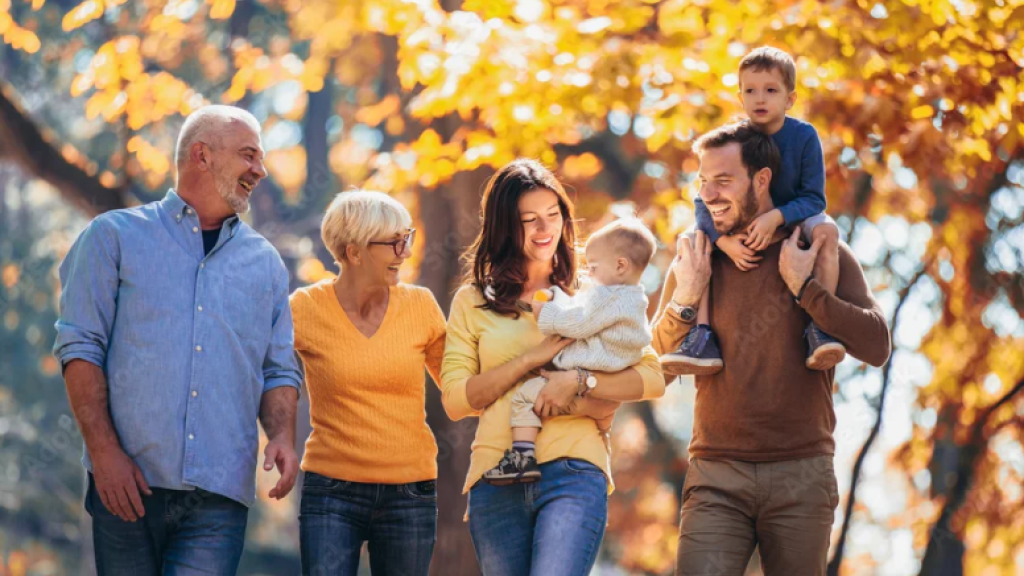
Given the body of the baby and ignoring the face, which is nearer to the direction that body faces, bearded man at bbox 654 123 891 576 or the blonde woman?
the blonde woman

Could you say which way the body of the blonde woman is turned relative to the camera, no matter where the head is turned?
toward the camera

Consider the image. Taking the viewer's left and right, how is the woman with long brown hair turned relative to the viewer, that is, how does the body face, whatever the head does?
facing the viewer

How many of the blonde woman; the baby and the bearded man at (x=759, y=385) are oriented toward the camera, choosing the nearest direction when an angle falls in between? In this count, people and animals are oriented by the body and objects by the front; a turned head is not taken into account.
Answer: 2

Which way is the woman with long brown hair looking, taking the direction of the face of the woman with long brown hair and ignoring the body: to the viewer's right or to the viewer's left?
to the viewer's right

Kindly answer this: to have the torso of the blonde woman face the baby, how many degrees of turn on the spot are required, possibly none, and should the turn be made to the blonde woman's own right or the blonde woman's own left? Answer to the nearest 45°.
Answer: approximately 90° to the blonde woman's own left

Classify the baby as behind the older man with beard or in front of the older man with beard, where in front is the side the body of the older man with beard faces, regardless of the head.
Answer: in front

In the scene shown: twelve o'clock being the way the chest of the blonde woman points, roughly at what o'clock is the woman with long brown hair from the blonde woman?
The woman with long brown hair is roughly at 10 o'clock from the blonde woman.

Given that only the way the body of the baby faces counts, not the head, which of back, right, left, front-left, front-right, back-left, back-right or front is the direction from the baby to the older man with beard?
front

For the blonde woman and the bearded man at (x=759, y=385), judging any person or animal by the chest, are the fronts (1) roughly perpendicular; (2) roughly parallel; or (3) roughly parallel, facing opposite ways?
roughly parallel

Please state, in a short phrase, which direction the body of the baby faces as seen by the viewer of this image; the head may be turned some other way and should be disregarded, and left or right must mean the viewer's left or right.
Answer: facing to the left of the viewer

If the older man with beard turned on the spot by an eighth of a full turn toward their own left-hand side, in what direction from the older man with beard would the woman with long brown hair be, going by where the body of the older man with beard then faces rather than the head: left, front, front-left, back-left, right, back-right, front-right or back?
front

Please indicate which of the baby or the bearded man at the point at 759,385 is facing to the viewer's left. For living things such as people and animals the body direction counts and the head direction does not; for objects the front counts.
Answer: the baby

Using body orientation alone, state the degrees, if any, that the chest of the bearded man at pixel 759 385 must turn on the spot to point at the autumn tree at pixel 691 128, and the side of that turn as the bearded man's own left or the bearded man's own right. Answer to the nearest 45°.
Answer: approximately 180°

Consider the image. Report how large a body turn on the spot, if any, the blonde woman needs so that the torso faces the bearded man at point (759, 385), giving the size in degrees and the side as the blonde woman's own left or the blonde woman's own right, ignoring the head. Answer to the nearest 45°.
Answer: approximately 90° to the blonde woman's own left

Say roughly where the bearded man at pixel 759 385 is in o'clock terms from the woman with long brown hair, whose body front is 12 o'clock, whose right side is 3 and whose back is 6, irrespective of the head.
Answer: The bearded man is roughly at 9 o'clock from the woman with long brown hair.

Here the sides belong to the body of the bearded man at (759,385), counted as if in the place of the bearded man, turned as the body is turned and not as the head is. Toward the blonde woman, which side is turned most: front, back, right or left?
right

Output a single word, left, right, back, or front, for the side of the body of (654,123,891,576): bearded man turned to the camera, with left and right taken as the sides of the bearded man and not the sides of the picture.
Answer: front
